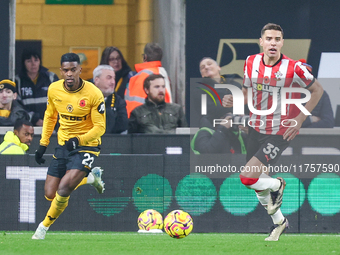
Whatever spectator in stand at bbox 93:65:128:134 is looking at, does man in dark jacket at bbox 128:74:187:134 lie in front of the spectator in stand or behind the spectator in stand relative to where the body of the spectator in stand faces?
in front

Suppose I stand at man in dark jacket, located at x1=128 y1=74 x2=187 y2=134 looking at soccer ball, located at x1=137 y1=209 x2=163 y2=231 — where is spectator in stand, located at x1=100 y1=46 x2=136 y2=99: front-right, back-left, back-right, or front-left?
back-right

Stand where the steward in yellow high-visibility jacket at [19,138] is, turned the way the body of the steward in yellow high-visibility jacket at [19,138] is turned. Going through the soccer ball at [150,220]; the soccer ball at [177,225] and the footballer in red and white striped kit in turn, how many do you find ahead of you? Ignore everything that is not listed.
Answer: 3

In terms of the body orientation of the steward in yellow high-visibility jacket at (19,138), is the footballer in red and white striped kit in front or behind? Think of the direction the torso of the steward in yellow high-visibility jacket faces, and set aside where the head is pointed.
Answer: in front

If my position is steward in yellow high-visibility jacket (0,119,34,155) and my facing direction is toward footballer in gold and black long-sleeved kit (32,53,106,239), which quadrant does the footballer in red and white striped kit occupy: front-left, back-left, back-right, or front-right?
front-left

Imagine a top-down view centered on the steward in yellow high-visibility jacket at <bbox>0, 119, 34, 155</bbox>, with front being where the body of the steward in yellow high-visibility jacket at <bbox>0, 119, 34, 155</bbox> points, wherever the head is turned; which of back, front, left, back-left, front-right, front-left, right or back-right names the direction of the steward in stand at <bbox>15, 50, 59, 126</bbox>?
back-left

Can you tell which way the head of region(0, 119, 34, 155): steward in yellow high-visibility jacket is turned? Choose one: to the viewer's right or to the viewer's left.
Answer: to the viewer's right

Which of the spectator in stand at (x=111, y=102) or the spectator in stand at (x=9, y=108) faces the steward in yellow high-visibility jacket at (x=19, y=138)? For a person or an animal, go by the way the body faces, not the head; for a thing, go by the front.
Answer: the spectator in stand at (x=9, y=108)

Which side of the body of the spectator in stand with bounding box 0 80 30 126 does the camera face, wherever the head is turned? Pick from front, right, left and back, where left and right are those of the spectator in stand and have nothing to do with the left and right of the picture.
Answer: front

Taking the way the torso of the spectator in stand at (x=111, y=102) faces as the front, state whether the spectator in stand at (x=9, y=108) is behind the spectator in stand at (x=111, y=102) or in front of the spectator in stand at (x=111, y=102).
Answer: behind

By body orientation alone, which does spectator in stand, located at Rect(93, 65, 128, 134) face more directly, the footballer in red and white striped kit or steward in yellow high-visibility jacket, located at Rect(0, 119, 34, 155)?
the footballer in red and white striped kit

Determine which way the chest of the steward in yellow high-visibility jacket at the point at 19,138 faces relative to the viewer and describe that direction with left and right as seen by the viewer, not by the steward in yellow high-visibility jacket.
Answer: facing the viewer and to the right of the viewer

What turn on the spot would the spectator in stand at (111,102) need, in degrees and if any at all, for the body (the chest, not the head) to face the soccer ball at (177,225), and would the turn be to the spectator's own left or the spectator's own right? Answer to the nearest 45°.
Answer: approximately 45° to the spectator's own right

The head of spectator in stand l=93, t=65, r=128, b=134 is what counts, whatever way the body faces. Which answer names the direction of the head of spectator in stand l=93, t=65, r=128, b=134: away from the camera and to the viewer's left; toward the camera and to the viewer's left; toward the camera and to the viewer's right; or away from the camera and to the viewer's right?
toward the camera and to the viewer's right
